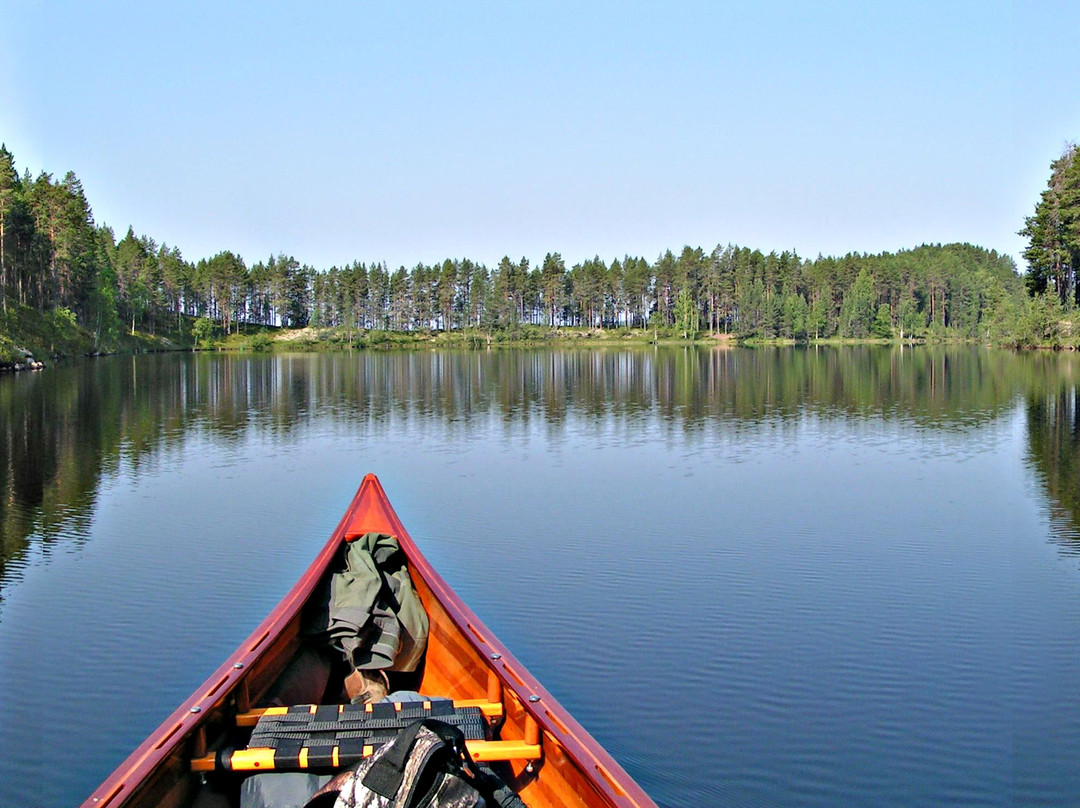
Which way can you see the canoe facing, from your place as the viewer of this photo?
facing away from the viewer
